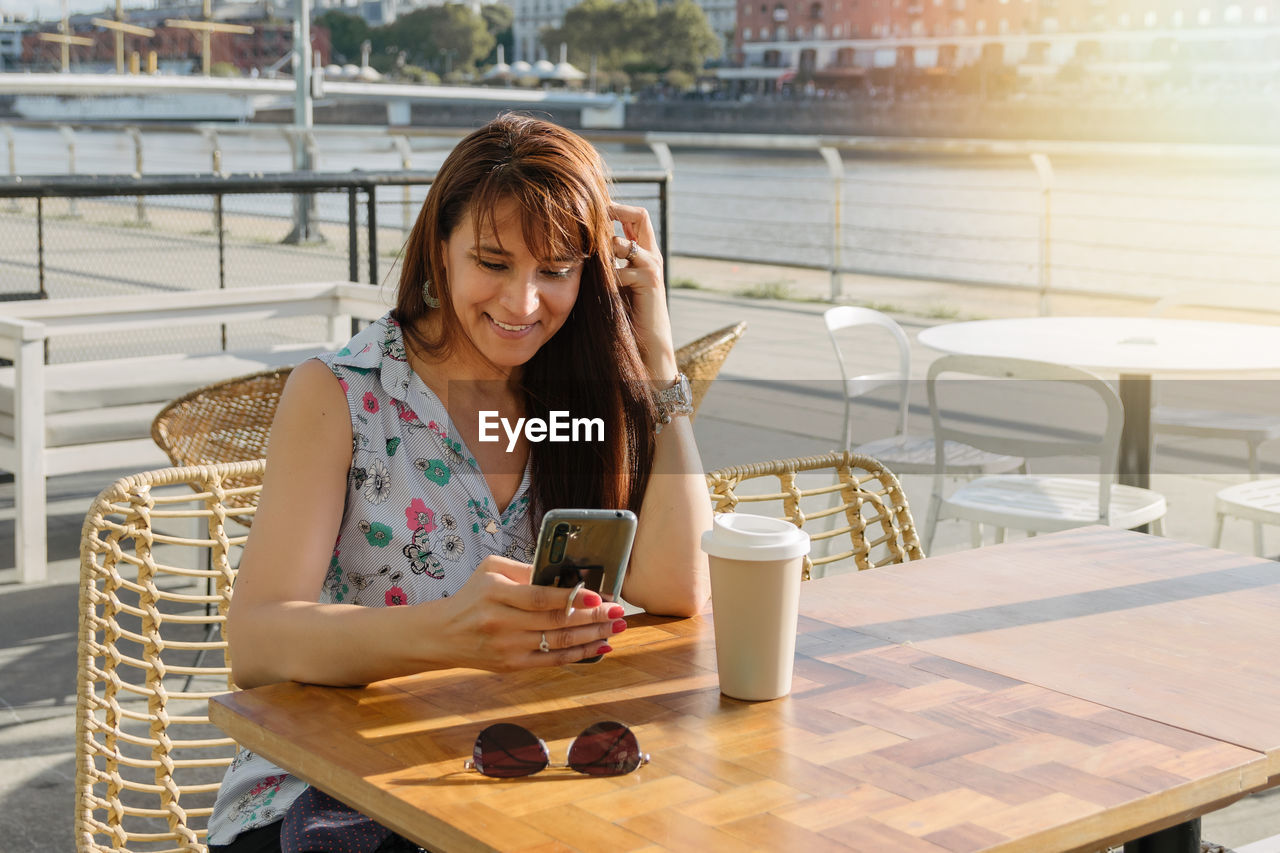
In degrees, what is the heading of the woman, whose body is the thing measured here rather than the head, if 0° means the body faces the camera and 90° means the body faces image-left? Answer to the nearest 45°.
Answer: approximately 315°

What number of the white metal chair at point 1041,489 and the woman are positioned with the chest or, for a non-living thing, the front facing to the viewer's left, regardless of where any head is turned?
0

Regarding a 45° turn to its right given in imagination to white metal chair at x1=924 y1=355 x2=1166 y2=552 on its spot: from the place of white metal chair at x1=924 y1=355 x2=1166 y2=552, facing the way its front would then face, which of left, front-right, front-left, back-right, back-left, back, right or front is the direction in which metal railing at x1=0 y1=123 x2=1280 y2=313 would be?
left

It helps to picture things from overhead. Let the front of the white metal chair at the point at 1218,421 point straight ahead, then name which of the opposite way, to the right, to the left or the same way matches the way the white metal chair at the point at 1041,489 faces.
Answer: the opposite way

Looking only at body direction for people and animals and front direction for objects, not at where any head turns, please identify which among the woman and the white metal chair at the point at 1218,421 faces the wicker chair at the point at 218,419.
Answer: the white metal chair

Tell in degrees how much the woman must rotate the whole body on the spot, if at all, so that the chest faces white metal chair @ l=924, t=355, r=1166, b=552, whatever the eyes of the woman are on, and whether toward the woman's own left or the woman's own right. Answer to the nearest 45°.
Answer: approximately 90° to the woman's own left

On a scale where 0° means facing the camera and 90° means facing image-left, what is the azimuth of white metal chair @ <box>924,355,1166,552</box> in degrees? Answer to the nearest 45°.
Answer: approximately 225°

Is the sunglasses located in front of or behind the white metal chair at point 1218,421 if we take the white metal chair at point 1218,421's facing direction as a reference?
in front

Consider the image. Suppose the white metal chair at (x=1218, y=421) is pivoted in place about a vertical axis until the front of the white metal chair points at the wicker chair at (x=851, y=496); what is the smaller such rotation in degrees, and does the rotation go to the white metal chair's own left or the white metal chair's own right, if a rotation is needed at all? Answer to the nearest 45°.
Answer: approximately 45° to the white metal chair's own left

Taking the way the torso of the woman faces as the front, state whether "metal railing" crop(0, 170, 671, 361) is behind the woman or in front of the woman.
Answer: behind
